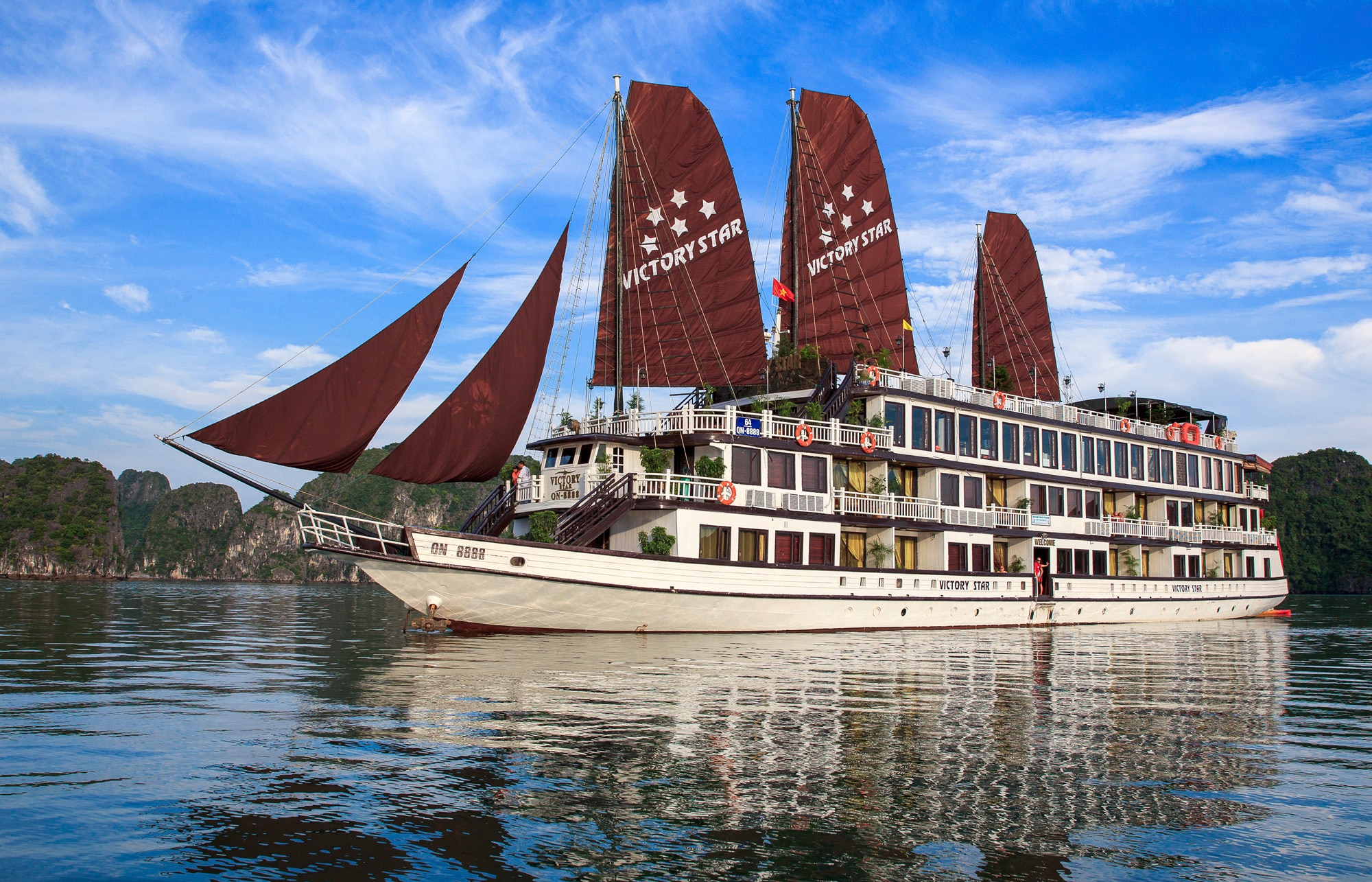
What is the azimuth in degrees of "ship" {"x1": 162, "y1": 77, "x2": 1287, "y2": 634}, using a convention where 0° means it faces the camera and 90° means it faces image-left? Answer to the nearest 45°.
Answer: approximately 45°
